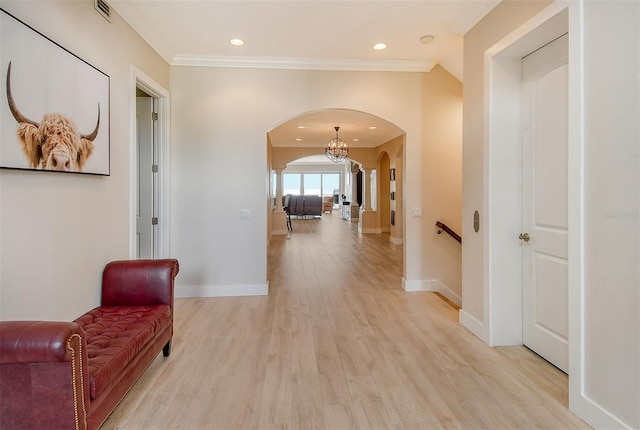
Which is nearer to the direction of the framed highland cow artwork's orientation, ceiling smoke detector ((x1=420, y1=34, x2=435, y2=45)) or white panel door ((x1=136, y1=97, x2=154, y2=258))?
the ceiling smoke detector

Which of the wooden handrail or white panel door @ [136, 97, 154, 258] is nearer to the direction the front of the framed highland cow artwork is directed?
the wooden handrail

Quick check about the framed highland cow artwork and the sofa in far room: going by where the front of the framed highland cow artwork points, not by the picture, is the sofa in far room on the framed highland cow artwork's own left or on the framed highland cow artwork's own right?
on the framed highland cow artwork's own left

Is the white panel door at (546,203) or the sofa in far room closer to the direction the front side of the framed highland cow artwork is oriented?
the white panel door

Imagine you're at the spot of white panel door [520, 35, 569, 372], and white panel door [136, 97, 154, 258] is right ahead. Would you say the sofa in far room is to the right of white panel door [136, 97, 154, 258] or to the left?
right

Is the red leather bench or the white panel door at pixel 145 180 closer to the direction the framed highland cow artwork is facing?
the red leather bench

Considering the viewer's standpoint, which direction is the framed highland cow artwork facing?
facing the viewer and to the right of the viewer
